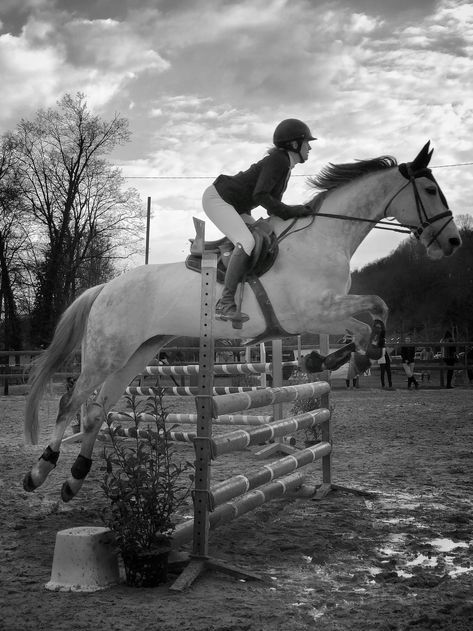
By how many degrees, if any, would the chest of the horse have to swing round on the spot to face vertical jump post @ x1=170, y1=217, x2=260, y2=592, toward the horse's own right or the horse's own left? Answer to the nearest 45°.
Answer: approximately 90° to the horse's own right

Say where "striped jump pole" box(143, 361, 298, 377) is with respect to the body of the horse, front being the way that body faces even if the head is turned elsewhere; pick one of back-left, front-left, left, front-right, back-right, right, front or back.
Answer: left

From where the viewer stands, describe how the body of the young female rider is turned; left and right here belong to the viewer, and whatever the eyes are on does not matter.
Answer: facing to the right of the viewer

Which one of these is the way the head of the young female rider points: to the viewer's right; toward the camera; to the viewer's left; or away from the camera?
to the viewer's right

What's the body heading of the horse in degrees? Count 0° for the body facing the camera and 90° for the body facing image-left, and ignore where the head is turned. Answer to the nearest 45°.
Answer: approximately 270°

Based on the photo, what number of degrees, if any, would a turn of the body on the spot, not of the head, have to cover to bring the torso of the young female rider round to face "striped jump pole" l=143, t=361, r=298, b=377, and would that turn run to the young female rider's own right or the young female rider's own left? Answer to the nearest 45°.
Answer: approximately 90° to the young female rider's own left
